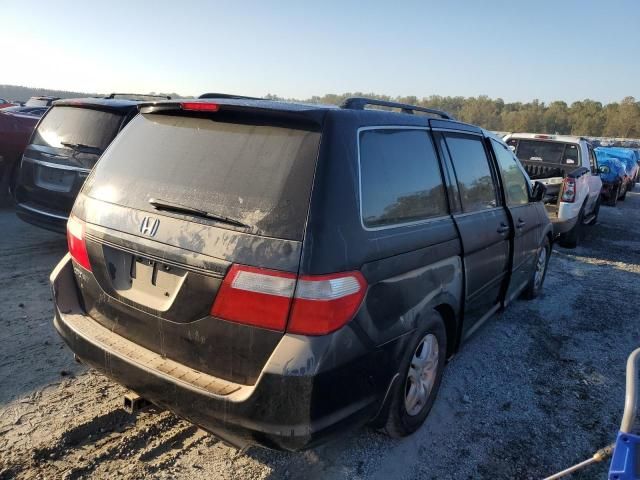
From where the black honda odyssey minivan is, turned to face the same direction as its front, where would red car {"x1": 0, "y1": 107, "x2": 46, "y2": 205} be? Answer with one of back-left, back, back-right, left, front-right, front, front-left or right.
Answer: left

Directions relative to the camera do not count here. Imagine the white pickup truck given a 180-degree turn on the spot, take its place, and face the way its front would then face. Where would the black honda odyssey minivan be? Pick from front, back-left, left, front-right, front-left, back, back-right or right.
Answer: front

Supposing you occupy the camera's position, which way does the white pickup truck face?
facing away from the viewer
